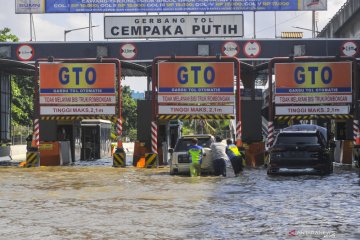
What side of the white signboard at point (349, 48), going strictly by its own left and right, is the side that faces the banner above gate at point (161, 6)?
right

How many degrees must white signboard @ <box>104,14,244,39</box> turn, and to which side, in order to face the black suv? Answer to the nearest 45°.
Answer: approximately 90° to its left

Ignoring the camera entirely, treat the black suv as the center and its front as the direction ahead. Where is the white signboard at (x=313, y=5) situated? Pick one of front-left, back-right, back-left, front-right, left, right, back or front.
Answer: front

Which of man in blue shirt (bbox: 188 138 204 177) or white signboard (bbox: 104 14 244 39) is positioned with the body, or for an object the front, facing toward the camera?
the white signboard

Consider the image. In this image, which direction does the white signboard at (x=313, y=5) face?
toward the camera

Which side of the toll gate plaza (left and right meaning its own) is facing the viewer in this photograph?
front

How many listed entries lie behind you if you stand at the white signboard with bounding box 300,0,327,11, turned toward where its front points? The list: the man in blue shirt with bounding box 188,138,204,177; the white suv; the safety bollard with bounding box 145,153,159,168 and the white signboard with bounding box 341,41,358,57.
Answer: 0

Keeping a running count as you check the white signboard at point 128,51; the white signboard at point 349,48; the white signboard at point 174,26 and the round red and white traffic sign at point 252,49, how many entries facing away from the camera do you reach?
0

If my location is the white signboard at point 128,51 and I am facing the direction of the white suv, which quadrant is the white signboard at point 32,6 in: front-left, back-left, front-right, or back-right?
back-right

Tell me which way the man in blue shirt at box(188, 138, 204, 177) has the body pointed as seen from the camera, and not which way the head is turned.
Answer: away from the camera

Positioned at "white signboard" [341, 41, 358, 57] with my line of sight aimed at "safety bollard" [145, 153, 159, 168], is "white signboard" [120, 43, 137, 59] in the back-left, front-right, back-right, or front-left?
front-right

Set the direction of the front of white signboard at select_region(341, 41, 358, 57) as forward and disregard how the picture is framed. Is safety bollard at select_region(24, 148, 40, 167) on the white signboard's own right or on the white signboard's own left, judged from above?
on the white signboard's own right

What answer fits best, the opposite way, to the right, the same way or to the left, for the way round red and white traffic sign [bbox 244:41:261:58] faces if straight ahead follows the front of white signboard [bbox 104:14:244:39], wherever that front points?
the same way

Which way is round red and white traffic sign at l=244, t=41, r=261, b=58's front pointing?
toward the camera

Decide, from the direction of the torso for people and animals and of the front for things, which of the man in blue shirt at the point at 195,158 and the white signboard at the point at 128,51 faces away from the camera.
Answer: the man in blue shirt

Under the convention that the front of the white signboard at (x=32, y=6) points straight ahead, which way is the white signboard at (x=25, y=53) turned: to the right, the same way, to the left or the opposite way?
the same way

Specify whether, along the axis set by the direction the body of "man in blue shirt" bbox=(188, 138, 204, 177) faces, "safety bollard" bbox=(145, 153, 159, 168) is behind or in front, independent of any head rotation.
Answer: in front

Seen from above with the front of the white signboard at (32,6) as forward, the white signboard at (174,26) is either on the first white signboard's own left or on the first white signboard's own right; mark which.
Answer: on the first white signboard's own left
